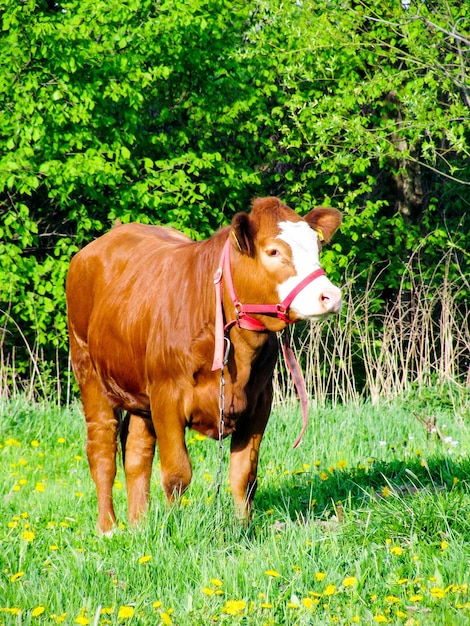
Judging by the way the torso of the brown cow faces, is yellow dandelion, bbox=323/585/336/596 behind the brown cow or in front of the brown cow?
in front

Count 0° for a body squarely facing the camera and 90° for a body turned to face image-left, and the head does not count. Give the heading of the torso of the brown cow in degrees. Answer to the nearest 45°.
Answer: approximately 315°

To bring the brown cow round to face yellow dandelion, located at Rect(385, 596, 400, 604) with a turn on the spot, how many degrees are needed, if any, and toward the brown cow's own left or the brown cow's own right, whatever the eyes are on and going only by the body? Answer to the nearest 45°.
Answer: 0° — it already faces it

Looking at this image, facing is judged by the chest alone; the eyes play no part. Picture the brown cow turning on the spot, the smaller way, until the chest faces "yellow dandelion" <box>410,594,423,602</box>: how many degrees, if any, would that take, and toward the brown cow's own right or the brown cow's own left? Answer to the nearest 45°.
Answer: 0° — it already faces it

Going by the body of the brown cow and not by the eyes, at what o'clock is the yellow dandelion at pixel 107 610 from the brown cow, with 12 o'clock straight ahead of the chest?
The yellow dandelion is roughly at 2 o'clock from the brown cow.

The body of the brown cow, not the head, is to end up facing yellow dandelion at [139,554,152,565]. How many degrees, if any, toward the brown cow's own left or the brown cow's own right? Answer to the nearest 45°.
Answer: approximately 45° to the brown cow's own right
